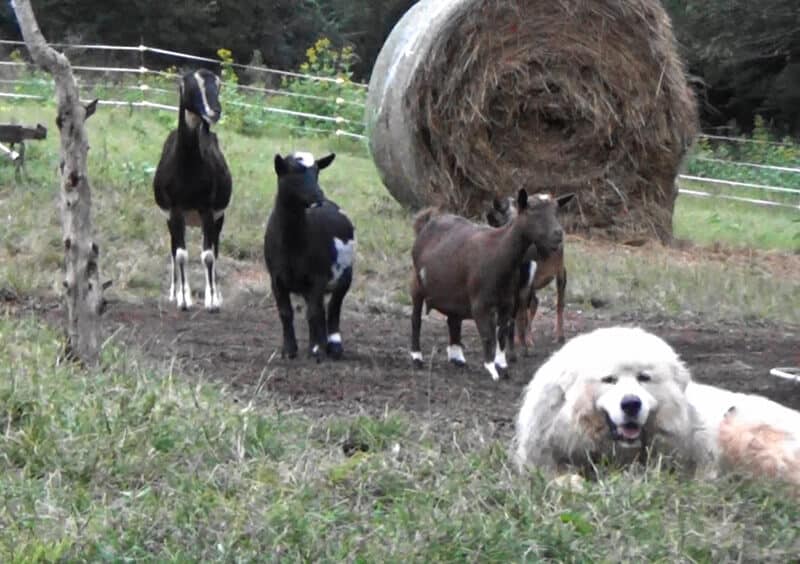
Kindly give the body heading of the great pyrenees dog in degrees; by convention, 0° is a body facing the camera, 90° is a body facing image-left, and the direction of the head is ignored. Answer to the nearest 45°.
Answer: approximately 45°

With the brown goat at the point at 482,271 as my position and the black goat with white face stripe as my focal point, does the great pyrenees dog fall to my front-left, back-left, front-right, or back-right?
back-left

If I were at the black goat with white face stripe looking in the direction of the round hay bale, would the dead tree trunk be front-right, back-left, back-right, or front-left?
back-right

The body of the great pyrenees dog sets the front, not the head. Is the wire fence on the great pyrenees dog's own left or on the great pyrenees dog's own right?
on the great pyrenees dog's own right

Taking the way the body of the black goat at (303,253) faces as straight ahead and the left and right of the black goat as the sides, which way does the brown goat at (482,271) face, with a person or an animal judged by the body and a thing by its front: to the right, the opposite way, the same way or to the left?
to the left

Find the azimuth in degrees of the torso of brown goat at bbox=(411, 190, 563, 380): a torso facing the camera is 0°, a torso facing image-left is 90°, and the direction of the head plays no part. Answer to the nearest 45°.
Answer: approximately 315°

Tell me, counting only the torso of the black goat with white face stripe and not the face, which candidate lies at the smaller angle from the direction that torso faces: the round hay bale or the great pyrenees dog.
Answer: the great pyrenees dog
